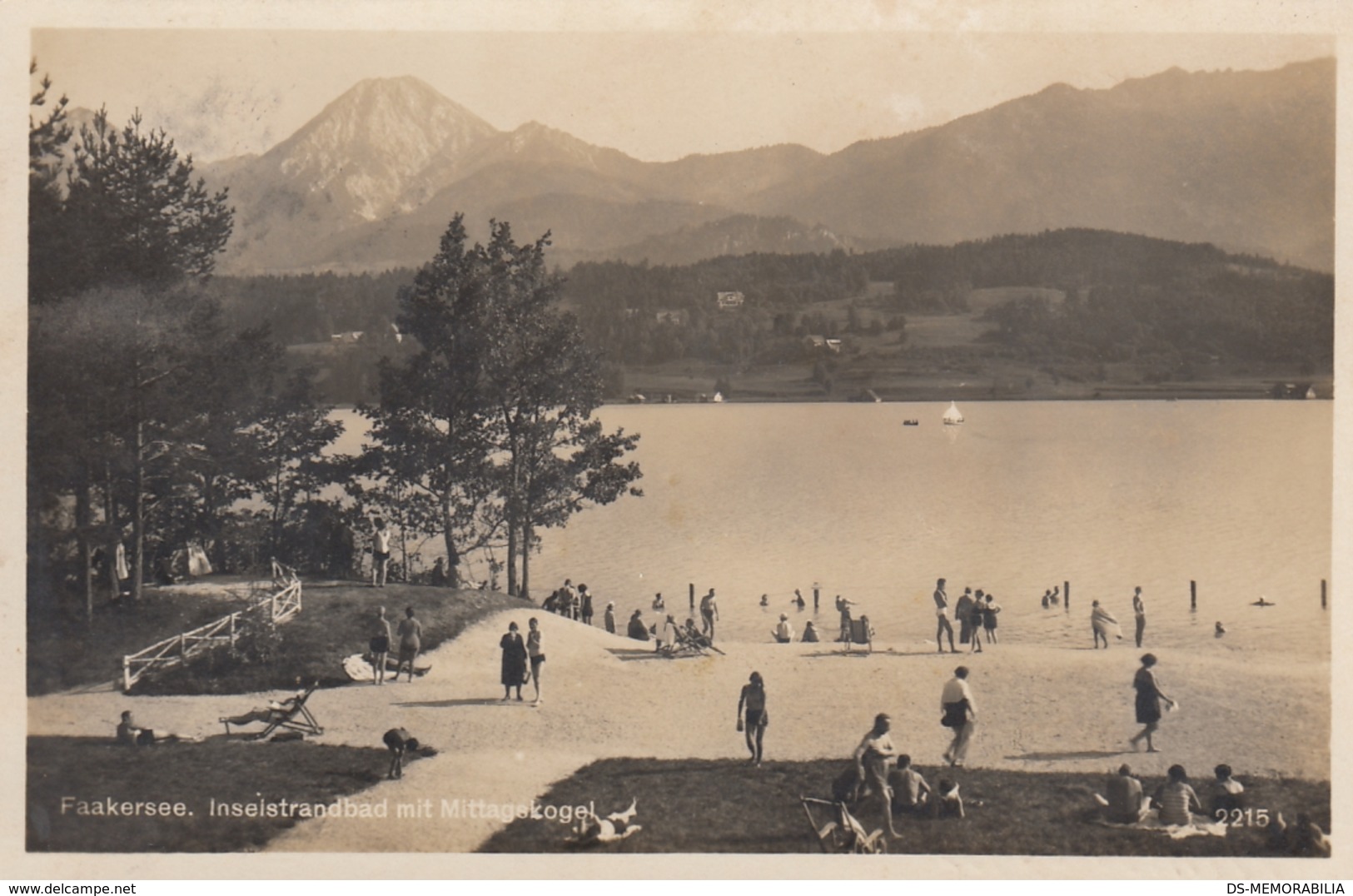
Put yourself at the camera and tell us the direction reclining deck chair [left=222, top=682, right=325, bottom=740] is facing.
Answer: facing to the left of the viewer

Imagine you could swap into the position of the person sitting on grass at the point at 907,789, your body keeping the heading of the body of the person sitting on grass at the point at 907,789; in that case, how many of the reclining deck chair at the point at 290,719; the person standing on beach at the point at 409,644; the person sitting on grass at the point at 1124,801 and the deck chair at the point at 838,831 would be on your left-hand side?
3

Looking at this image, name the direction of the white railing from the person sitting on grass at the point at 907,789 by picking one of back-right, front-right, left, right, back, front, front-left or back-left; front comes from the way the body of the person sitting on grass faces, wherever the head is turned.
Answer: left

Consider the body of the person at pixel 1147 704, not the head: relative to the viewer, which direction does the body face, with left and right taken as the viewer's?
facing to the right of the viewer

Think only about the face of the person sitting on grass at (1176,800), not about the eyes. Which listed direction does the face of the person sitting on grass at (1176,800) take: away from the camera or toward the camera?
away from the camera

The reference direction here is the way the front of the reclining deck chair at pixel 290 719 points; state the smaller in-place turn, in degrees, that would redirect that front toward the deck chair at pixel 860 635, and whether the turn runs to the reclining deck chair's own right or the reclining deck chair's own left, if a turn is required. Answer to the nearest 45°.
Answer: approximately 180°

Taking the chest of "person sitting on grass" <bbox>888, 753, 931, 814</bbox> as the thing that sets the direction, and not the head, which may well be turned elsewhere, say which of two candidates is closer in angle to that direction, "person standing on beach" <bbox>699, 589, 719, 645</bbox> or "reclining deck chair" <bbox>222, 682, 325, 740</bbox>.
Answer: the person standing on beach

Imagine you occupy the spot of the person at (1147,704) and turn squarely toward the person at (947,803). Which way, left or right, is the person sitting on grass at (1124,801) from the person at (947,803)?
left

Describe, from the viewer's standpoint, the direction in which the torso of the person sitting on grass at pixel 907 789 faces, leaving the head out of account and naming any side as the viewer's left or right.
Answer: facing away from the viewer

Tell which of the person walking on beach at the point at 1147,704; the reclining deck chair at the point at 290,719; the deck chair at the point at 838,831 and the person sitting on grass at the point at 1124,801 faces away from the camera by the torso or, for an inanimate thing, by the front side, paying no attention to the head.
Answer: the person sitting on grass

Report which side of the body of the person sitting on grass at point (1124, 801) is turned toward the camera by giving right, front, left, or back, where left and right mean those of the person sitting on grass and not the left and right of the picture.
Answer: back
